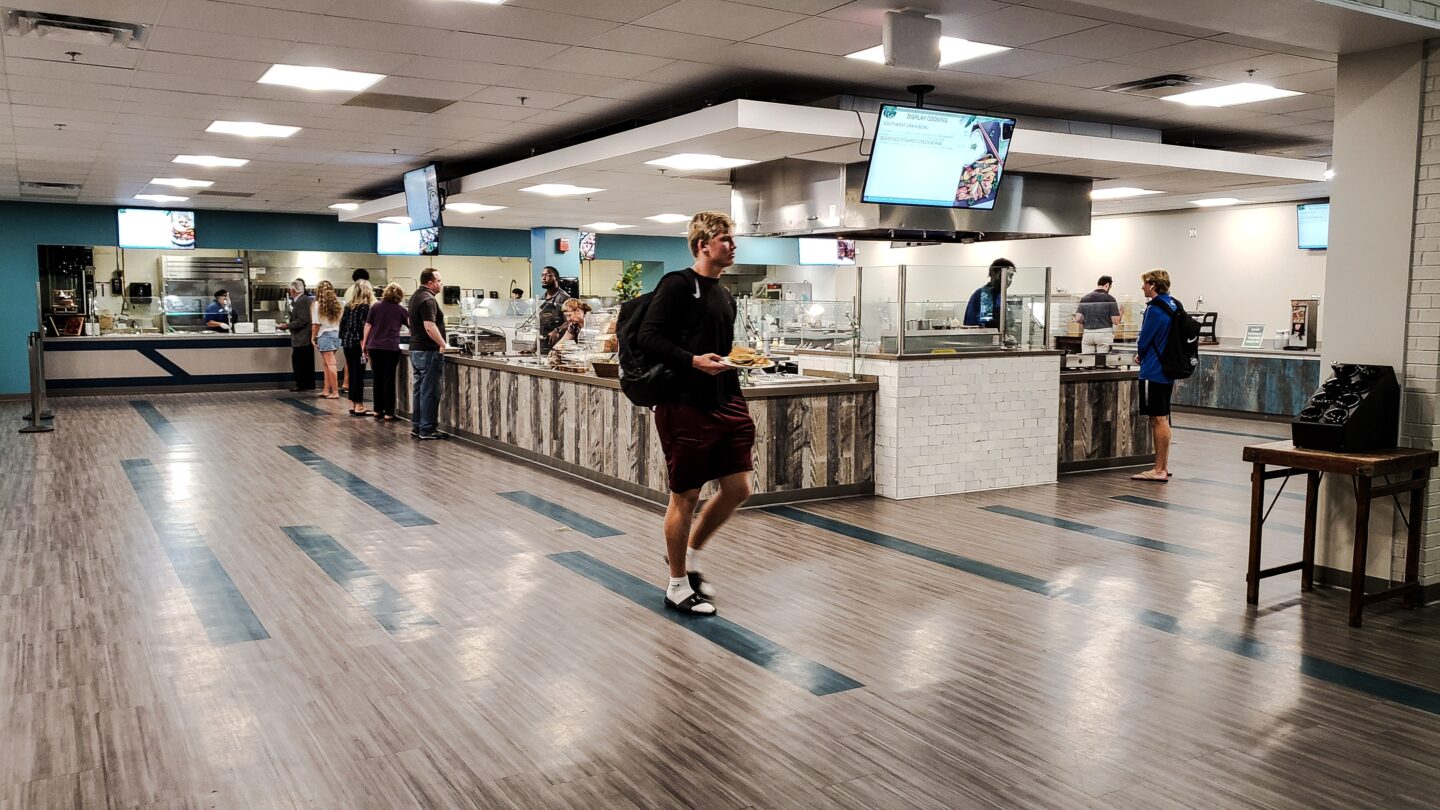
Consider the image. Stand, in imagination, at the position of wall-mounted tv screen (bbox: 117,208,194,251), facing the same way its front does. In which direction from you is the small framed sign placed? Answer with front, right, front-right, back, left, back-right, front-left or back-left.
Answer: front-left

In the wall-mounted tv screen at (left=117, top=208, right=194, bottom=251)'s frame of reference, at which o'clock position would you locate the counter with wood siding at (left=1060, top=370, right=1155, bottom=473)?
The counter with wood siding is roughly at 11 o'clock from the wall-mounted tv screen.

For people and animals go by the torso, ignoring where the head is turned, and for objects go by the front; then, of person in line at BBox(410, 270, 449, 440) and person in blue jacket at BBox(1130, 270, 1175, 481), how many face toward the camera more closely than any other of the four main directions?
0

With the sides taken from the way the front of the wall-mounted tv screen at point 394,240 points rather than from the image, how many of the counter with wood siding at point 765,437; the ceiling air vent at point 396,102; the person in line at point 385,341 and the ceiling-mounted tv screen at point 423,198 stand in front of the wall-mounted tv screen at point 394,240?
4

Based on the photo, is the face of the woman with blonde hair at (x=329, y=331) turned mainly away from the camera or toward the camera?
away from the camera

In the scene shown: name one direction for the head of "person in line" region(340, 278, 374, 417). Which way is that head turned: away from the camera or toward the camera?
away from the camera

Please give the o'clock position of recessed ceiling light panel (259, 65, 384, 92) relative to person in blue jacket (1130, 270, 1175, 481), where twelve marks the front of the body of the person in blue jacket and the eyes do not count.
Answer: The recessed ceiling light panel is roughly at 11 o'clock from the person in blue jacket.

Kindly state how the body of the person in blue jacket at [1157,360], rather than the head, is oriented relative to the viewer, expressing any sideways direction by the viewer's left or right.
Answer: facing to the left of the viewer

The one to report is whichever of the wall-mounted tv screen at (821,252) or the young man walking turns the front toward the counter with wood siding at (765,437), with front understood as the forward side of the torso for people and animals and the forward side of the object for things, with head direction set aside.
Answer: the wall-mounted tv screen

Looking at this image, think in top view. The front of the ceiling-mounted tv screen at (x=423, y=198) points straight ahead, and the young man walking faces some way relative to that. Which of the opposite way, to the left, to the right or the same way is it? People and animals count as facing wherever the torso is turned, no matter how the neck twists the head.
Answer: to the left

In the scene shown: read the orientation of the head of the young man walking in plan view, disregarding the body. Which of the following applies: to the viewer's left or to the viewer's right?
to the viewer's right

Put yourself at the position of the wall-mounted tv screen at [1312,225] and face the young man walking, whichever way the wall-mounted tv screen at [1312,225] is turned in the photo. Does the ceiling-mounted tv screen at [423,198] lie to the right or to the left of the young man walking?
right

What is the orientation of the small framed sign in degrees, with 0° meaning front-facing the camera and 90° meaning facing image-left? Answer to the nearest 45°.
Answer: approximately 0°
